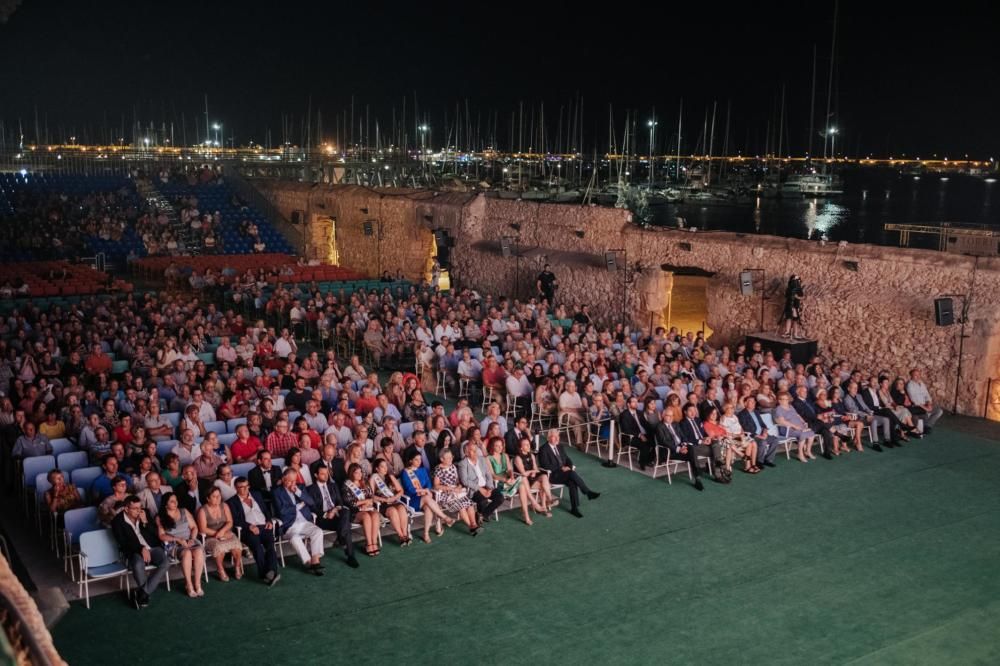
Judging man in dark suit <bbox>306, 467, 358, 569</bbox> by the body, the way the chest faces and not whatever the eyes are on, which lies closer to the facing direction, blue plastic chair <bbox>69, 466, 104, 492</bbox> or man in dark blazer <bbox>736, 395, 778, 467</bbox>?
the man in dark blazer

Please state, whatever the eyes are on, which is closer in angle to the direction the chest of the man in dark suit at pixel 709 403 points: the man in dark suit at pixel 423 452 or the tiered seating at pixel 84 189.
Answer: the man in dark suit

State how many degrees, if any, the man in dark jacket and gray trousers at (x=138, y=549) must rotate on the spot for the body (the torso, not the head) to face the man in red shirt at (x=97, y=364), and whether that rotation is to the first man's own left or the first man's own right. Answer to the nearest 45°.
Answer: approximately 135° to the first man's own left

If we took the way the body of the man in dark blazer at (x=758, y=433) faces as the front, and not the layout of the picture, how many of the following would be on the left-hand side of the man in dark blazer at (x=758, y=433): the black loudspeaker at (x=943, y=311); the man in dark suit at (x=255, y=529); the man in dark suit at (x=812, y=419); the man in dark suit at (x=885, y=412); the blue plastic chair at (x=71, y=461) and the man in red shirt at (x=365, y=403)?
3

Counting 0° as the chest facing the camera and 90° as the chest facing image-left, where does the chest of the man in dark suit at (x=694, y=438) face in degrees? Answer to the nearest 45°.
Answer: approximately 315°

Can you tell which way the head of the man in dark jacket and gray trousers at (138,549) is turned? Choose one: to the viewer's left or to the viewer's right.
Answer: to the viewer's right

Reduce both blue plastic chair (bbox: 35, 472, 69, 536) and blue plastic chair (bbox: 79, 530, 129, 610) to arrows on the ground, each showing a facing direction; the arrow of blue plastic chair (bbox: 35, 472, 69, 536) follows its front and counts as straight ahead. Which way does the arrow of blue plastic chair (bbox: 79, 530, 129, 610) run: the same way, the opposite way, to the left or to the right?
the same way

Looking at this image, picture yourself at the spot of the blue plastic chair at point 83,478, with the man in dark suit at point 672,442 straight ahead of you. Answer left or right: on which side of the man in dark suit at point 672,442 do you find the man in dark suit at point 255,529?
right

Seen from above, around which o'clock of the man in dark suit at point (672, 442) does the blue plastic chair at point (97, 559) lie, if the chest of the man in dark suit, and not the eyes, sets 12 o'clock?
The blue plastic chair is roughly at 3 o'clock from the man in dark suit.

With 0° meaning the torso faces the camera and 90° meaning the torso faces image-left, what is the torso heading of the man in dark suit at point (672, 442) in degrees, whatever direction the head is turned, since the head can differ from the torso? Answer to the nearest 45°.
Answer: approximately 315°

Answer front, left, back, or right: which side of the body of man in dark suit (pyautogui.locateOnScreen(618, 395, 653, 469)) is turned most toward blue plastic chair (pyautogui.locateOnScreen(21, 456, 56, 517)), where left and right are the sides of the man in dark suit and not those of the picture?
right

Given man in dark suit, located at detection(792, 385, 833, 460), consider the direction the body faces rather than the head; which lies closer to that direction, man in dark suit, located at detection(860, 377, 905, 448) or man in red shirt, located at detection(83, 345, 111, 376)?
the man in dark suit

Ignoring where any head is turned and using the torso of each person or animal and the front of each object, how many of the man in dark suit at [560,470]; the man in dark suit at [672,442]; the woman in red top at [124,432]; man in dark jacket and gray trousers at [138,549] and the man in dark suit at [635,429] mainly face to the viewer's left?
0

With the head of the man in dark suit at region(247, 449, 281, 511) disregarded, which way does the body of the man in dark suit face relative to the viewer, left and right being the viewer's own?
facing the viewer and to the right of the viewer

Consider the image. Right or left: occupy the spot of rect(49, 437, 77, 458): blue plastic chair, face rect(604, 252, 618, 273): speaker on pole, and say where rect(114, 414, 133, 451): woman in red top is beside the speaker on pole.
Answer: right

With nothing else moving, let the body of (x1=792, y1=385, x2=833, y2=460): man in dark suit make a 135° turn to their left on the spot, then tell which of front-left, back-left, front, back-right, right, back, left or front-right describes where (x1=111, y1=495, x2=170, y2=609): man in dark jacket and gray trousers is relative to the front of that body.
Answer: back-left

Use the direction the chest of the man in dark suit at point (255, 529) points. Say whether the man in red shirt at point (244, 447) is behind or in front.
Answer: behind

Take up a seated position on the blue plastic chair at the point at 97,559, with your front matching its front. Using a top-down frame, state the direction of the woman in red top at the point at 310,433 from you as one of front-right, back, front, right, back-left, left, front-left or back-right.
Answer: left

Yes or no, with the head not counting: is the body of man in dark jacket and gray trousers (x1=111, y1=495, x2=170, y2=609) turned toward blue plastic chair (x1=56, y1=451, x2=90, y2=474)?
no

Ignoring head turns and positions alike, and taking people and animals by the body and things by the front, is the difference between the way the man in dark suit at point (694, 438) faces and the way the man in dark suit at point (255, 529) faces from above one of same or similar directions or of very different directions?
same or similar directions
